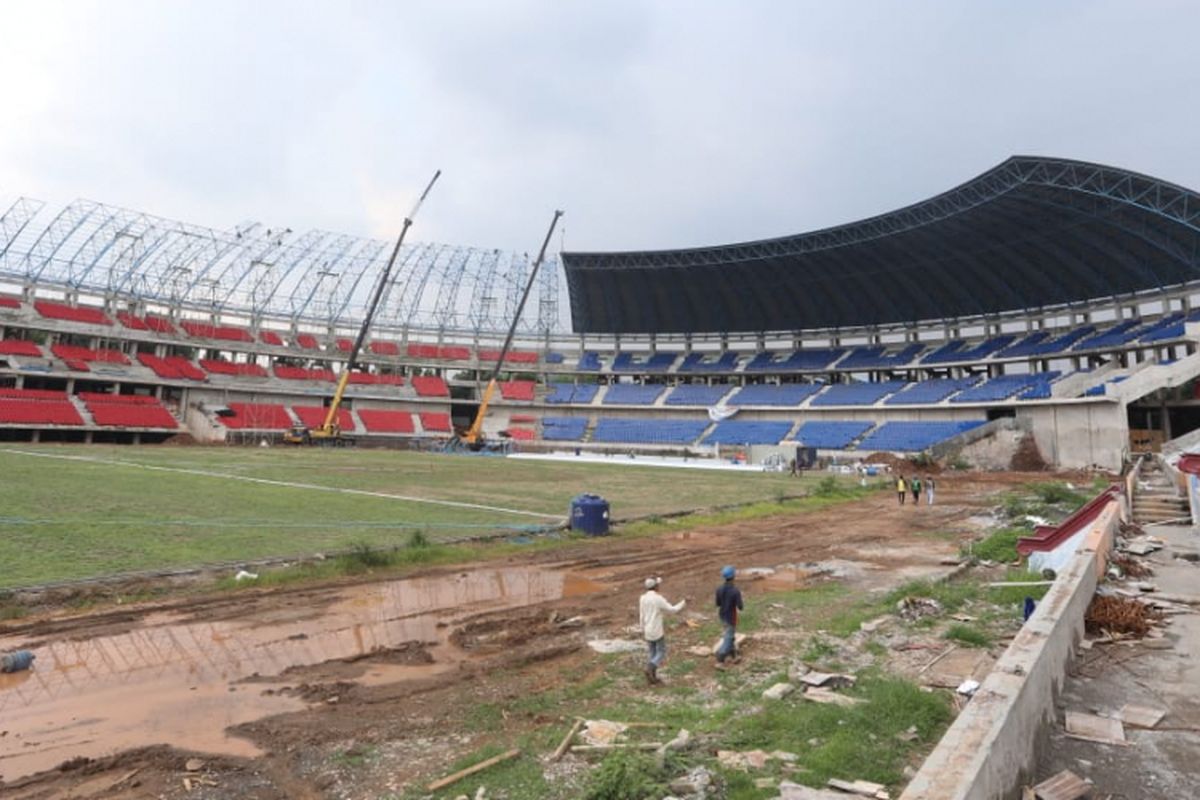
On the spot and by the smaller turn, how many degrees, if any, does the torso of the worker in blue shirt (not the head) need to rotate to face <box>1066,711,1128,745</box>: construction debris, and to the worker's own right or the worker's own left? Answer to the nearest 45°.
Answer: approximately 135° to the worker's own right

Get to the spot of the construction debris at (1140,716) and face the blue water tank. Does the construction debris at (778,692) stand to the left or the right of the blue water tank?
left

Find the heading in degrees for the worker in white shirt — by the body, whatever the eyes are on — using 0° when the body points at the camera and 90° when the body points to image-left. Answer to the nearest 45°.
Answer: approximately 225°

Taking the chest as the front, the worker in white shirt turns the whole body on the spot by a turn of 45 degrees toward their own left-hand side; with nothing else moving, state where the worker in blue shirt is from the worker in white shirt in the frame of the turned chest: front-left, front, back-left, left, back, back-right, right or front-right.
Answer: front-right

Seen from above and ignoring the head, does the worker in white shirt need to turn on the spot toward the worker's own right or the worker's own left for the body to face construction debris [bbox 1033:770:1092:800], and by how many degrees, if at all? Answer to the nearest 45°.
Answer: approximately 90° to the worker's own right

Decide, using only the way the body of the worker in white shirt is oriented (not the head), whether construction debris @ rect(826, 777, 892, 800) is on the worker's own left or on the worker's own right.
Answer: on the worker's own right

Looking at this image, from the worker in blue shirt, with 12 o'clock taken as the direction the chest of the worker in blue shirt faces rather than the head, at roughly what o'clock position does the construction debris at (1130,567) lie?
The construction debris is roughly at 2 o'clock from the worker in blue shirt.

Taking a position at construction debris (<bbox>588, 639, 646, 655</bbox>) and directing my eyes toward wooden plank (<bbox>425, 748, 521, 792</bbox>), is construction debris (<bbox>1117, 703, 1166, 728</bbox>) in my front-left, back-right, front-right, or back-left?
front-left

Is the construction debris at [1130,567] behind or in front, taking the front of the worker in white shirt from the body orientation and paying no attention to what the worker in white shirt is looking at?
in front

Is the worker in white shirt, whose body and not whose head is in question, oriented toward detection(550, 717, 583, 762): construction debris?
no

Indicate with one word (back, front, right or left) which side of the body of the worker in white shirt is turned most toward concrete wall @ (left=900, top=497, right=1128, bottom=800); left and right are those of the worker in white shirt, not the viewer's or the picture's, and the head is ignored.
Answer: right

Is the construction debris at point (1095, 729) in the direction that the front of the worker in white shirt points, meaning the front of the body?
no

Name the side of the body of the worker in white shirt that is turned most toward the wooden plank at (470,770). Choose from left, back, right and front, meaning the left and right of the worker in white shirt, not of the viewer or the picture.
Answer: back

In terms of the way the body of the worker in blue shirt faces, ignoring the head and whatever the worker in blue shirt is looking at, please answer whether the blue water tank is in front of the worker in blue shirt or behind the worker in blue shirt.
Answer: in front

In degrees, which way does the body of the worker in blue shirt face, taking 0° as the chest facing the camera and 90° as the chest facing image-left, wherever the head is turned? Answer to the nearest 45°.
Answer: approximately 180°

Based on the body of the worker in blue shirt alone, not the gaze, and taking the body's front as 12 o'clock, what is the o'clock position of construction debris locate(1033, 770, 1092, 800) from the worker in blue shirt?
The construction debris is roughly at 5 o'clock from the worker in blue shirt.

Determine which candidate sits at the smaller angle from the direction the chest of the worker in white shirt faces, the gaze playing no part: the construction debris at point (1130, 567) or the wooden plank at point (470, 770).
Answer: the construction debris
